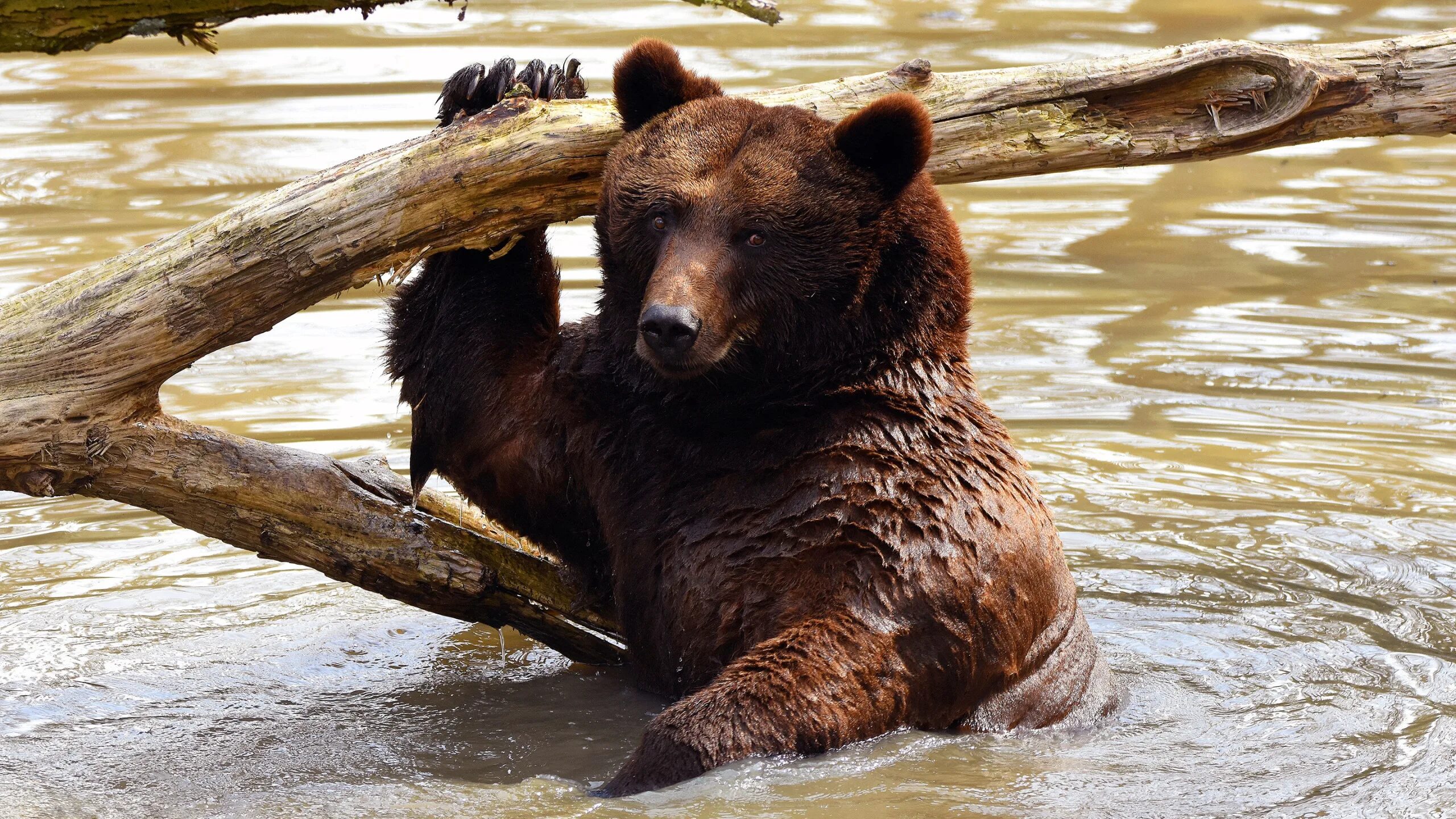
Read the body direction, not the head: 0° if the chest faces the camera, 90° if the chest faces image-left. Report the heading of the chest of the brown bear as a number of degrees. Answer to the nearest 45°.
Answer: approximately 45°
